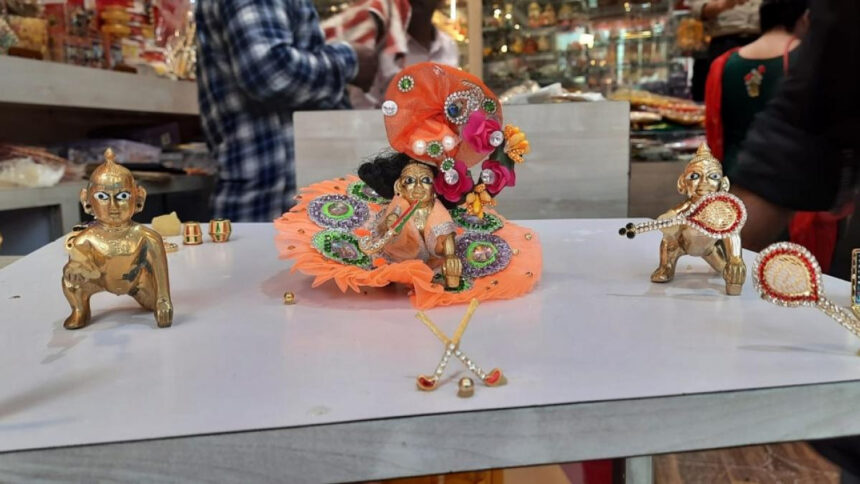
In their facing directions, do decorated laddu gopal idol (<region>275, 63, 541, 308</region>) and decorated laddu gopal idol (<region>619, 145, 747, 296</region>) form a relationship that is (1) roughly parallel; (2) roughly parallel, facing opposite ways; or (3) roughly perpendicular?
roughly parallel

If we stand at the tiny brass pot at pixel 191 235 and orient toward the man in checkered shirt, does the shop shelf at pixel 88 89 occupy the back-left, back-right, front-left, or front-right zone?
front-left

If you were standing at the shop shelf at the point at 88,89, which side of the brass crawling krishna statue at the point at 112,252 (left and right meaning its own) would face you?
back

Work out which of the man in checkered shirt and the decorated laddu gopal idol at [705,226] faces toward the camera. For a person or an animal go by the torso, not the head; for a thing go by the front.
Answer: the decorated laddu gopal idol

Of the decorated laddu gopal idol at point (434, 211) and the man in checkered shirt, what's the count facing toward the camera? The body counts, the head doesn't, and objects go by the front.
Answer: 1

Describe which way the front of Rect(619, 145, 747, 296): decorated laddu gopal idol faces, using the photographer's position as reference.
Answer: facing the viewer

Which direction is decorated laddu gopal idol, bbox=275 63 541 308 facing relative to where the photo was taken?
toward the camera

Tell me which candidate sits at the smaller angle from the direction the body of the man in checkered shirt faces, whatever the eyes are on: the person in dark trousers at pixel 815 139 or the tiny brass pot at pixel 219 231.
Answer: the person in dark trousers

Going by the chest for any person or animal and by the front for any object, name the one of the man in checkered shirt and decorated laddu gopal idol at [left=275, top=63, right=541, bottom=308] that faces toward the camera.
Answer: the decorated laddu gopal idol

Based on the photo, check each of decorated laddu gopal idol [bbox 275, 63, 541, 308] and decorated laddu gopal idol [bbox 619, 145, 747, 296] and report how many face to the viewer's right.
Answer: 0

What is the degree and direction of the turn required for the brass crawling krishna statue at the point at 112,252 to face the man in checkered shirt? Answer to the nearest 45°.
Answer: approximately 180°
